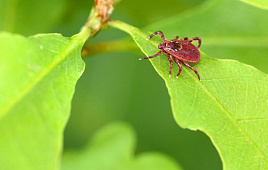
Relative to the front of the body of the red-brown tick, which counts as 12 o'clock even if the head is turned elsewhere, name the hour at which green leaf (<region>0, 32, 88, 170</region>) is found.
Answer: The green leaf is roughly at 10 o'clock from the red-brown tick.

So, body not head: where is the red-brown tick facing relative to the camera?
to the viewer's left

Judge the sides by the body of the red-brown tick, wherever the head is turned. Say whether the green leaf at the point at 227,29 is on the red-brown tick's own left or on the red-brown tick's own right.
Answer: on the red-brown tick's own right

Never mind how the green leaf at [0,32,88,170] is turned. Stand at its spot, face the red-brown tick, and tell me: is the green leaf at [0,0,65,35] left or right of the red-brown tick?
left
